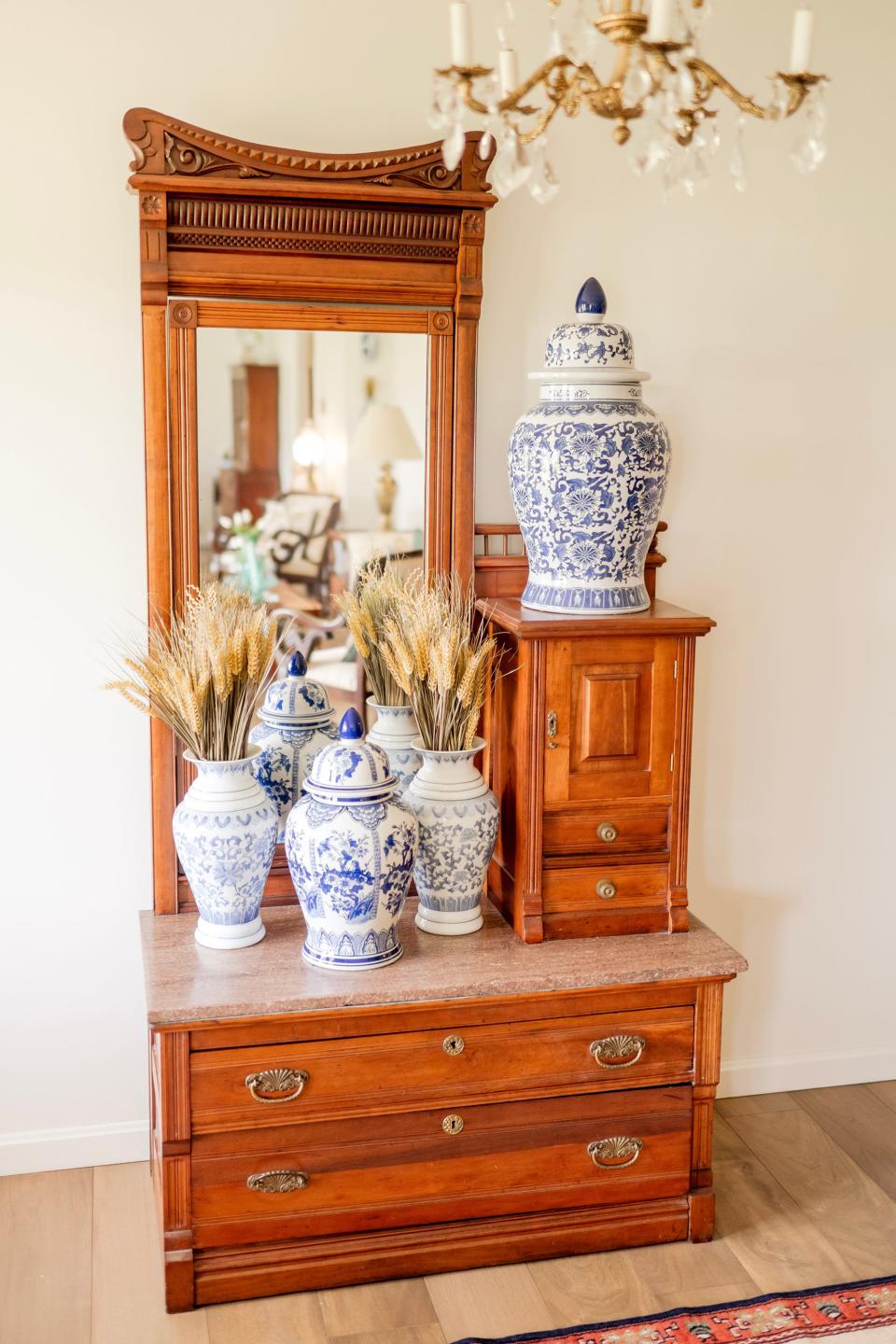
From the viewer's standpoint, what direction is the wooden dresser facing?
toward the camera

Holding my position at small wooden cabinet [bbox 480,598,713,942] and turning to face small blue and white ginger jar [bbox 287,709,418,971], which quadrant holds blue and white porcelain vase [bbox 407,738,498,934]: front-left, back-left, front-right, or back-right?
front-right

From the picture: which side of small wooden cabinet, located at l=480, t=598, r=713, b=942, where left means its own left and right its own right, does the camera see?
front

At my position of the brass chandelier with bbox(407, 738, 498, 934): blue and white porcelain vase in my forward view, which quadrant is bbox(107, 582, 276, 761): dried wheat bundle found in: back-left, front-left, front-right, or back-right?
front-left

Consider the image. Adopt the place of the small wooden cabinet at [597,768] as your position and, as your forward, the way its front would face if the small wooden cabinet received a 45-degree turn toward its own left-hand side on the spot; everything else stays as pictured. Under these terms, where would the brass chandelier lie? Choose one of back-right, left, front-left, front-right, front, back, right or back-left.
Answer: front-right
